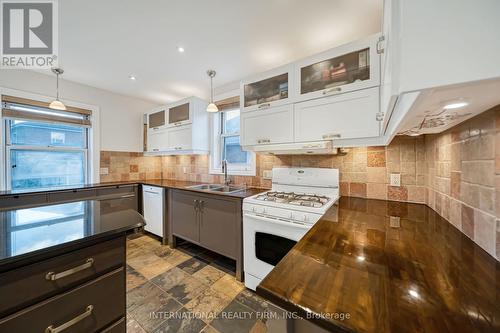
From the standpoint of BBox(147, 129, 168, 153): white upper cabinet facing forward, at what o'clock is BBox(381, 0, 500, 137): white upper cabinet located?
BBox(381, 0, 500, 137): white upper cabinet is roughly at 10 o'clock from BBox(147, 129, 168, 153): white upper cabinet.

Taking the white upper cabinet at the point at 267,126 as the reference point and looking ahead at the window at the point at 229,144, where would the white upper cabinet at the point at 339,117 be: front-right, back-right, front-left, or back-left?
back-right

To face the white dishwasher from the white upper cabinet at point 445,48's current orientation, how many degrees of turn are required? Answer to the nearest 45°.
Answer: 0° — it already faces it

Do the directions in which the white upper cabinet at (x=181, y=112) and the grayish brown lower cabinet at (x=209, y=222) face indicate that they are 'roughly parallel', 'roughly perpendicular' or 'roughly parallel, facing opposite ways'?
roughly parallel

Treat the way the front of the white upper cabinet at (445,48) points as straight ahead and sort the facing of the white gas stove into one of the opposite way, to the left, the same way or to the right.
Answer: to the left

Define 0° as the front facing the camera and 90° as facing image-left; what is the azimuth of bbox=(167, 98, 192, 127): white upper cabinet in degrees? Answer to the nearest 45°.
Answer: approximately 45°

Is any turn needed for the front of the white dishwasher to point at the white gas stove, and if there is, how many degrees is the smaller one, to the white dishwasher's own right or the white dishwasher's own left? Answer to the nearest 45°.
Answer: approximately 90° to the white dishwasher's own left

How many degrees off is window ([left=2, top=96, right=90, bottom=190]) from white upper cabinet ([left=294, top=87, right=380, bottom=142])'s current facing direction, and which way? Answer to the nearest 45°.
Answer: approximately 45° to its right

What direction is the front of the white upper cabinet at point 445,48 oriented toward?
to the viewer's left

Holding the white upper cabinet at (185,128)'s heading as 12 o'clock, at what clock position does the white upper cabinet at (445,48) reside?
the white upper cabinet at (445,48) is roughly at 10 o'clock from the white upper cabinet at (185,128).

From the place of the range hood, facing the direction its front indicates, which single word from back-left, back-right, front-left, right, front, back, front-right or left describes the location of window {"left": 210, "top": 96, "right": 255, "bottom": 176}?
right
